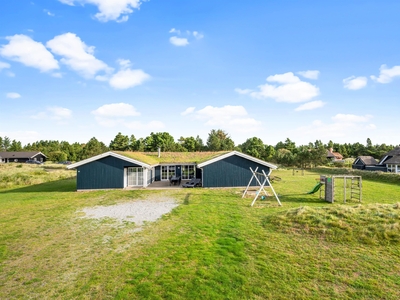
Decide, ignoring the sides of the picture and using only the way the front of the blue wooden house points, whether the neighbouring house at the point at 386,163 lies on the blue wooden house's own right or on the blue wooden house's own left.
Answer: on the blue wooden house's own left

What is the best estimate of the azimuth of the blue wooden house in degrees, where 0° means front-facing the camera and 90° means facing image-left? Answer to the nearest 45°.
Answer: approximately 0°
